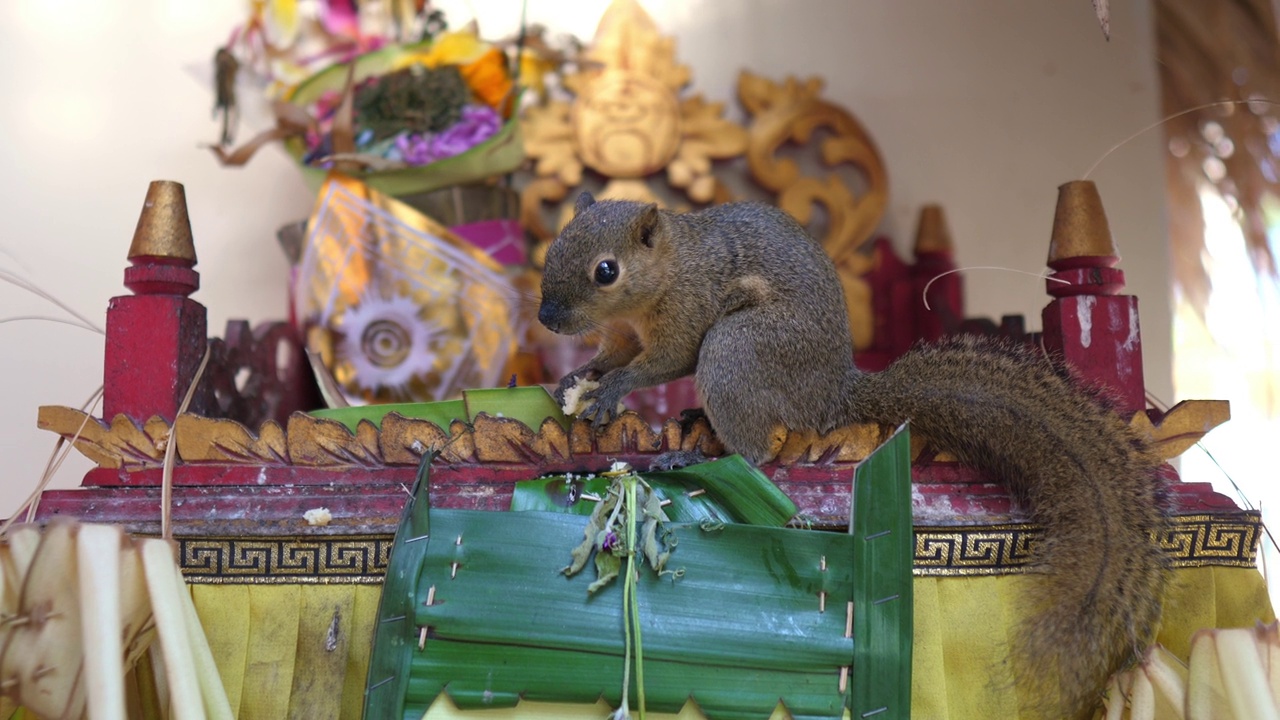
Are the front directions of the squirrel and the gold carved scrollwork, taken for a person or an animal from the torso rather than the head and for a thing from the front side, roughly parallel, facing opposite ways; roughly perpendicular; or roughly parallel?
roughly perpendicular

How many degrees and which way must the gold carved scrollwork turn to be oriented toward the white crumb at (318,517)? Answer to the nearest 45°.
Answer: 0° — it already faces it

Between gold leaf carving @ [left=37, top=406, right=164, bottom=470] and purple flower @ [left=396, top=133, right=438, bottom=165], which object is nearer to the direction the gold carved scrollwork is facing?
the gold leaf carving

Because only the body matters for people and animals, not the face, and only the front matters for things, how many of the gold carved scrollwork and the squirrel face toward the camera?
1

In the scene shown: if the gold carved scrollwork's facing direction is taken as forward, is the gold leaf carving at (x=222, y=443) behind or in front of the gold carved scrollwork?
in front

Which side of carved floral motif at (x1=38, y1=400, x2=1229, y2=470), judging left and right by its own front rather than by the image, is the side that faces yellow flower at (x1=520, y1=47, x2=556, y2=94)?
back

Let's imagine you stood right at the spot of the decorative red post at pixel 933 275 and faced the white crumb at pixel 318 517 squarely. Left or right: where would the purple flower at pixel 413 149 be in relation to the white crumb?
right

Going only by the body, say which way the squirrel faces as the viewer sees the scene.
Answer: to the viewer's left

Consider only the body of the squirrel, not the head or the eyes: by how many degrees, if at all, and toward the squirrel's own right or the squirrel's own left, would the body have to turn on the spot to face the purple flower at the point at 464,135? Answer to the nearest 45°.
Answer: approximately 45° to the squirrel's own right

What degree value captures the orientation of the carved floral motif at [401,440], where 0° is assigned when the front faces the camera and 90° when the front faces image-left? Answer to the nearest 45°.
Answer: approximately 0°

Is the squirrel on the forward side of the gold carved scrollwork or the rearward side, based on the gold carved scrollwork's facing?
on the forward side

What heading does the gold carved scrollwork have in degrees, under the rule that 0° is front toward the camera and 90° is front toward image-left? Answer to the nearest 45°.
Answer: approximately 0°

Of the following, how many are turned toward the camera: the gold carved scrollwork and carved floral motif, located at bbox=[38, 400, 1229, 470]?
2

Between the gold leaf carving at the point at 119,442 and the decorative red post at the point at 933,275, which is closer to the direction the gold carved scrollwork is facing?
the gold leaf carving

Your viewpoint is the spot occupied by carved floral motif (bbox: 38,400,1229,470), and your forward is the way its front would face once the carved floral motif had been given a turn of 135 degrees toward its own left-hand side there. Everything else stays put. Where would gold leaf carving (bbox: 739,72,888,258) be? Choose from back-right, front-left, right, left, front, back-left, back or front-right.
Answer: front
